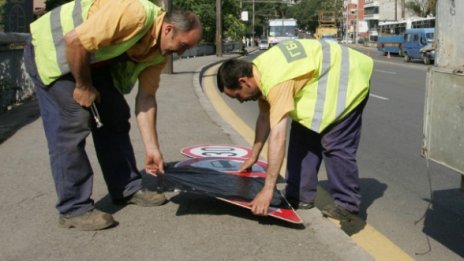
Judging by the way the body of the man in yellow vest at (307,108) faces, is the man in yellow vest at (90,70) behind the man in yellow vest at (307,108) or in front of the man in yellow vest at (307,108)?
in front

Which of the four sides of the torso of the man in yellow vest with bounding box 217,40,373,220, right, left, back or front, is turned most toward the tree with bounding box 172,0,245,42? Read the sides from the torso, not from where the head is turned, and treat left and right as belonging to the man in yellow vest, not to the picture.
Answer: right

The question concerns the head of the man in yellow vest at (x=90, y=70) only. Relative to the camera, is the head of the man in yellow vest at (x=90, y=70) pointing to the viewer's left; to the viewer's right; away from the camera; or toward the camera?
to the viewer's right

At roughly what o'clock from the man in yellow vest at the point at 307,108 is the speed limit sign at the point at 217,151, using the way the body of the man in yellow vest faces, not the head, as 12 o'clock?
The speed limit sign is roughly at 2 o'clock from the man in yellow vest.

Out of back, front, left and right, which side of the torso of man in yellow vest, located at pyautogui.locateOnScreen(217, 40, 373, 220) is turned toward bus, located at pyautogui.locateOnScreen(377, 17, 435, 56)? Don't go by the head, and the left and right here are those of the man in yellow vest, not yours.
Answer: right

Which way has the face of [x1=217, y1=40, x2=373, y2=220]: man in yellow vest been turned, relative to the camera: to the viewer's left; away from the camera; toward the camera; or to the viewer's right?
to the viewer's left

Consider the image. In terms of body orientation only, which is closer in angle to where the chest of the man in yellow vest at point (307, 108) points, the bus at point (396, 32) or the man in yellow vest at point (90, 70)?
the man in yellow vest

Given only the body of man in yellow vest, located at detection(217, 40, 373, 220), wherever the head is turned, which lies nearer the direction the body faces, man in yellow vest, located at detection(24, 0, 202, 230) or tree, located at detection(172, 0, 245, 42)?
the man in yellow vest

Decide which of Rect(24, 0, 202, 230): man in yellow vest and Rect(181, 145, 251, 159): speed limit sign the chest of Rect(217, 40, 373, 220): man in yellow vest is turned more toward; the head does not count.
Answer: the man in yellow vest

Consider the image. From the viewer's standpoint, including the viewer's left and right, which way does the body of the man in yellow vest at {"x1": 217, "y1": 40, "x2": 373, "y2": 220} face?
facing to the left of the viewer
